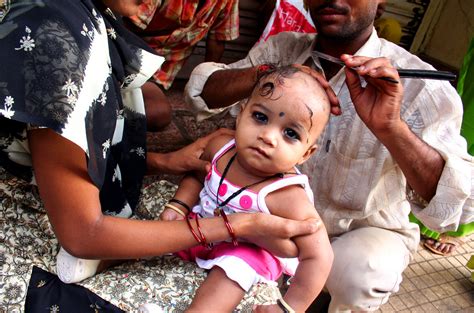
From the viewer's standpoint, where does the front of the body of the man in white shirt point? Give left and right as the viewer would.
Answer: facing the viewer and to the left of the viewer

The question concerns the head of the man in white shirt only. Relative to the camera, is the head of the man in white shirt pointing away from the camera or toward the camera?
toward the camera

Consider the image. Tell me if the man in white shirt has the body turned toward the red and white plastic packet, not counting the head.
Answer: no

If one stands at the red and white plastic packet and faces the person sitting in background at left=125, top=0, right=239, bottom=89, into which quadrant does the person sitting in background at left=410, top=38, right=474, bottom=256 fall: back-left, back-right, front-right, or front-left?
back-left

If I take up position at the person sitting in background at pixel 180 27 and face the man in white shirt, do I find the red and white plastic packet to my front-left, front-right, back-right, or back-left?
front-left

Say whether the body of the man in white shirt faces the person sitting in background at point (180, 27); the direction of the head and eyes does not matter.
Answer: no
